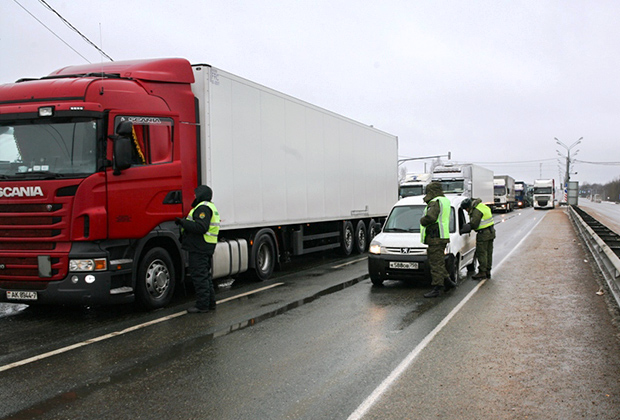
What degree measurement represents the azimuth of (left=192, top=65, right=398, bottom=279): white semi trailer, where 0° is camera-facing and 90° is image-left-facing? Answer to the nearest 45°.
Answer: approximately 45°

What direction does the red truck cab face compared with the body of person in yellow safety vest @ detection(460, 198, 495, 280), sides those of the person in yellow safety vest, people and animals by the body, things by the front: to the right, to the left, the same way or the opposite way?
to the left

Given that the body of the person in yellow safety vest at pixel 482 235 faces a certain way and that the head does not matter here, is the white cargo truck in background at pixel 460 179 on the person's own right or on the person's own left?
on the person's own right

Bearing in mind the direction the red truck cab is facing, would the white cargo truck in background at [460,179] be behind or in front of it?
behind

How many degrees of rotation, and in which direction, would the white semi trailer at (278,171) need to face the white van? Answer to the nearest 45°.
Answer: approximately 90° to its left

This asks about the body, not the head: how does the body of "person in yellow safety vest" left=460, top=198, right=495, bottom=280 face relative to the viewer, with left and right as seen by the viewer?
facing to the left of the viewer

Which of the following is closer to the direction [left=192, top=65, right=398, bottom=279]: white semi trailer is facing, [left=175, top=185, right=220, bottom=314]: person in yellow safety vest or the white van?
the person in yellow safety vest

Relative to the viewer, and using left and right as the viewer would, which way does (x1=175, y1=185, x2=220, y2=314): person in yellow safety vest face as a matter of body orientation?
facing to the left of the viewer

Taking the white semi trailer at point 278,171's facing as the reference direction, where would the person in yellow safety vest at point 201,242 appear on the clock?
The person in yellow safety vest is roughly at 11 o'clock from the white semi trailer.
